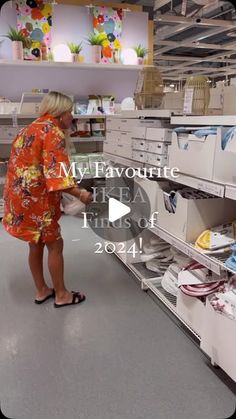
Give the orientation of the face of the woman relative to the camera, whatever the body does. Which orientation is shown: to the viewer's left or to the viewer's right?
to the viewer's right

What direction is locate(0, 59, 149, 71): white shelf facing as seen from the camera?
toward the camera

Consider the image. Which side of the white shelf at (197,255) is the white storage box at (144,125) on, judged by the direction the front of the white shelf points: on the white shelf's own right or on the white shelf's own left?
on the white shelf's own right

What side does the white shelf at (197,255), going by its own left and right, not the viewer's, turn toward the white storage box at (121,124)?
right

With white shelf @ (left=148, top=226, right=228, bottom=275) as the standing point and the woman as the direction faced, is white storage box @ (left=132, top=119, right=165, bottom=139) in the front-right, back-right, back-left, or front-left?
front-right

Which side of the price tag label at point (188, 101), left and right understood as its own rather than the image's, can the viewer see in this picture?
front

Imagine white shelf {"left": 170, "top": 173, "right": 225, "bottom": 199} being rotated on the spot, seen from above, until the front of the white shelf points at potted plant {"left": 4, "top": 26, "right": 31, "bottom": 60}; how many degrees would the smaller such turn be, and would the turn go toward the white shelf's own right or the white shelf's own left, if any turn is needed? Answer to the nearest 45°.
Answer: approximately 90° to the white shelf's own right

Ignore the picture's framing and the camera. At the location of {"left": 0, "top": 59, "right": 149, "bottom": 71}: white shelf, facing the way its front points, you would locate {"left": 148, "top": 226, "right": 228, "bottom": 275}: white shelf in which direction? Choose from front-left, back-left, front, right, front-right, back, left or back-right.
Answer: front

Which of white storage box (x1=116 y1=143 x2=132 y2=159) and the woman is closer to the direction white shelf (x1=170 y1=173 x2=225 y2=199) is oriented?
the woman

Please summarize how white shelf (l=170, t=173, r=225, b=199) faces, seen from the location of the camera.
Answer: facing the viewer and to the left of the viewer
